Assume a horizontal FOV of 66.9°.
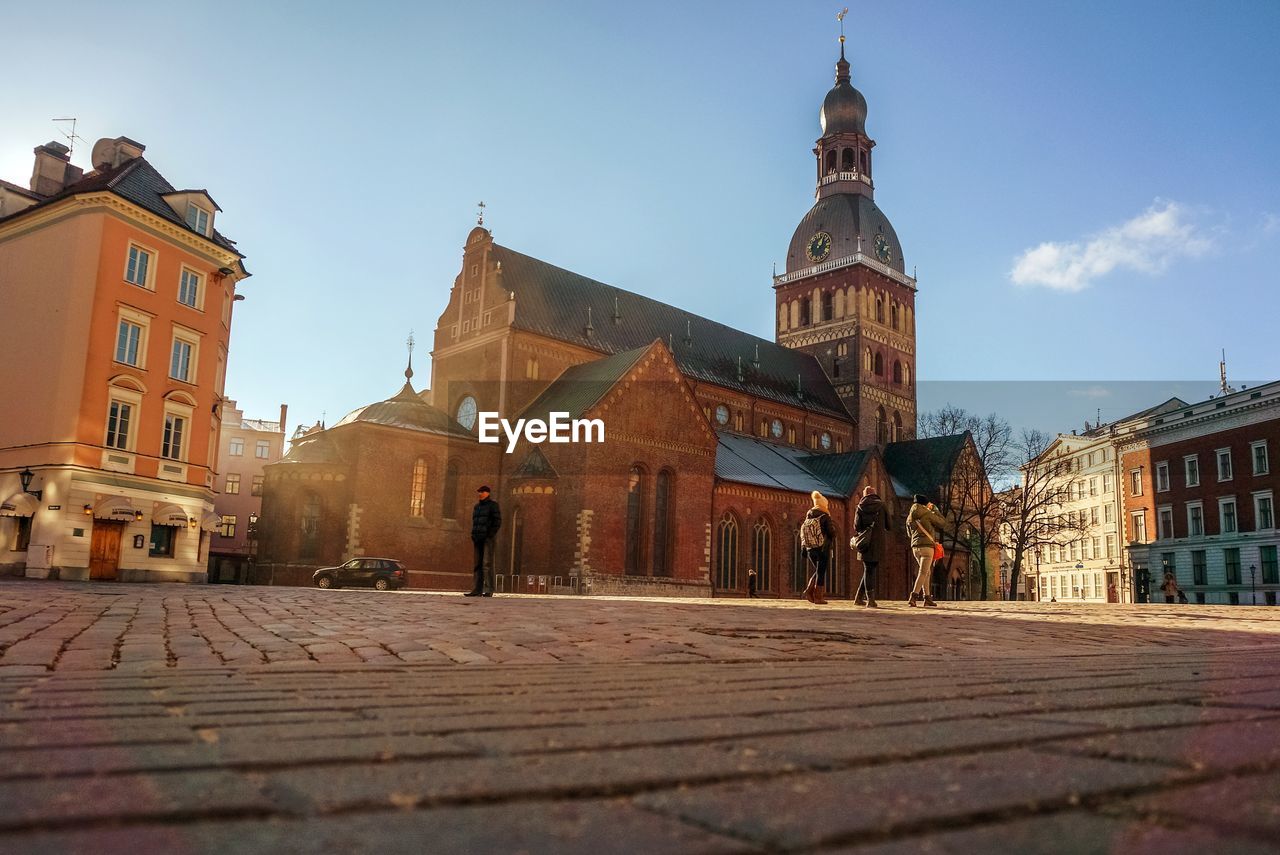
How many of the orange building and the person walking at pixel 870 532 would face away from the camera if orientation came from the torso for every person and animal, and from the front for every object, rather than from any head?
1

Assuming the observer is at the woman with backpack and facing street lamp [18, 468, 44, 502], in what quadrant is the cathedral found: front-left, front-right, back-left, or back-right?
front-right

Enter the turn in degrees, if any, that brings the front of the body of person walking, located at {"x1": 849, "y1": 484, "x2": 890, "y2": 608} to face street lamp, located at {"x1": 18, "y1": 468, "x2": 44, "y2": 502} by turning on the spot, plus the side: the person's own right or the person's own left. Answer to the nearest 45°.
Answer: approximately 90° to the person's own left

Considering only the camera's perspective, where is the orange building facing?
facing the viewer and to the right of the viewer

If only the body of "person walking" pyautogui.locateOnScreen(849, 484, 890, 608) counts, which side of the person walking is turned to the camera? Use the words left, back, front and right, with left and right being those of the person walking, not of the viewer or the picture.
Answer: back

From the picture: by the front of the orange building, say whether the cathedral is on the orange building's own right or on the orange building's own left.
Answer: on the orange building's own left

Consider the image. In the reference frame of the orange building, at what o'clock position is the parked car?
The parked car is roughly at 10 o'clock from the orange building.

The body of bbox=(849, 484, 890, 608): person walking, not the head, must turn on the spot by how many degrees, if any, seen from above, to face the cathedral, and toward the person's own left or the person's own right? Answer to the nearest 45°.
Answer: approximately 45° to the person's own left

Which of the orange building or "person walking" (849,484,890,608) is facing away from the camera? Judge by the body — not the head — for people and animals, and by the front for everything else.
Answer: the person walking
